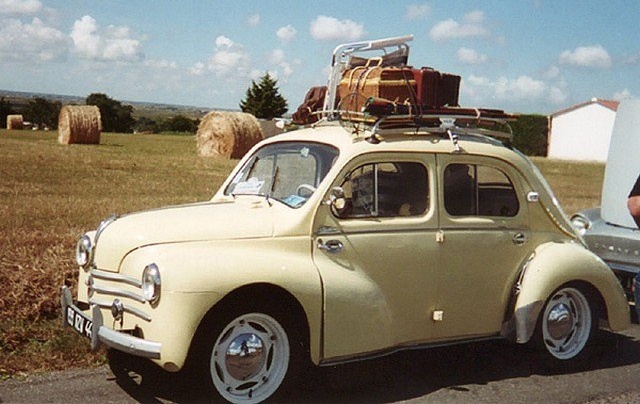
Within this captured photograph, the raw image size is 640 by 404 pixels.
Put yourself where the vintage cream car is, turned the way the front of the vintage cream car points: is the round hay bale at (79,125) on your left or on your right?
on your right

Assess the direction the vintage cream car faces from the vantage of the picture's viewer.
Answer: facing the viewer and to the left of the viewer

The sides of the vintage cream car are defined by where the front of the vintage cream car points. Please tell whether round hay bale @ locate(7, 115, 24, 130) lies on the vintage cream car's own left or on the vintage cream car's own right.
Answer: on the vintage cream car's own right

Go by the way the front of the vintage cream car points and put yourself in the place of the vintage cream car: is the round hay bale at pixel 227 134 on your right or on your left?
on your right

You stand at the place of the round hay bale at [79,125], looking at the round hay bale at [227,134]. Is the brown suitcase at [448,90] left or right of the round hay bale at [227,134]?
right

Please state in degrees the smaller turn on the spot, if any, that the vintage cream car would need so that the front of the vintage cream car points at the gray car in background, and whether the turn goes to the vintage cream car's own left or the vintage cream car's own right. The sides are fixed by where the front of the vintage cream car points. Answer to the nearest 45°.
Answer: approximately 180°

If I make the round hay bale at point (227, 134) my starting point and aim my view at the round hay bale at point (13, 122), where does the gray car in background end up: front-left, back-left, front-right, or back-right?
back-left

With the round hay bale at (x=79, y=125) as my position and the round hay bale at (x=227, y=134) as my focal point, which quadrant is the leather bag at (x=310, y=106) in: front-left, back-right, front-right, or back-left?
front-right
